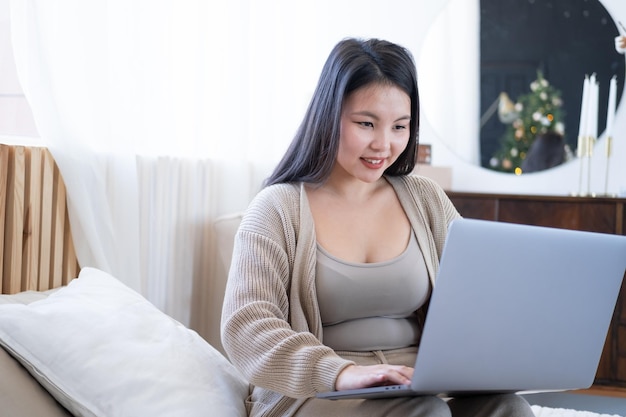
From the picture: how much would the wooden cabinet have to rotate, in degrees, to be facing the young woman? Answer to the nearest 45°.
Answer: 0° — it already faces them

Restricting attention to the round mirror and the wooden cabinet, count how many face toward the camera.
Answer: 2

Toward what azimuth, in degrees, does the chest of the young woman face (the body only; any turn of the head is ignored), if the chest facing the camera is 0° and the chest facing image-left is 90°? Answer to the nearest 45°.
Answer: approximately 315°

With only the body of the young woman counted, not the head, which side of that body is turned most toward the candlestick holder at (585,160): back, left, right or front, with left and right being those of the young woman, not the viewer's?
left

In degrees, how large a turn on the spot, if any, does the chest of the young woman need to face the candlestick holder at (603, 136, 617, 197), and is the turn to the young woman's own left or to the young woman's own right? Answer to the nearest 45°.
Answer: approximately 90° to the young woman's own left

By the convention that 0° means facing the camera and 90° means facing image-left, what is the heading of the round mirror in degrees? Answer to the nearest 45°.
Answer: approximately 0°

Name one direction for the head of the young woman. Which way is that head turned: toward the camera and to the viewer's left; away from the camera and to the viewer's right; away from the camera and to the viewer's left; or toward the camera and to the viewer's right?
toward the camera and to the viewer's right

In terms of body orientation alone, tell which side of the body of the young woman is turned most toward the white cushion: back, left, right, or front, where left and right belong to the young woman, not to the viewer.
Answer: right

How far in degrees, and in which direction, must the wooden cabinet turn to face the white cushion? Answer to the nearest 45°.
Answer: approximately 45° to its right
